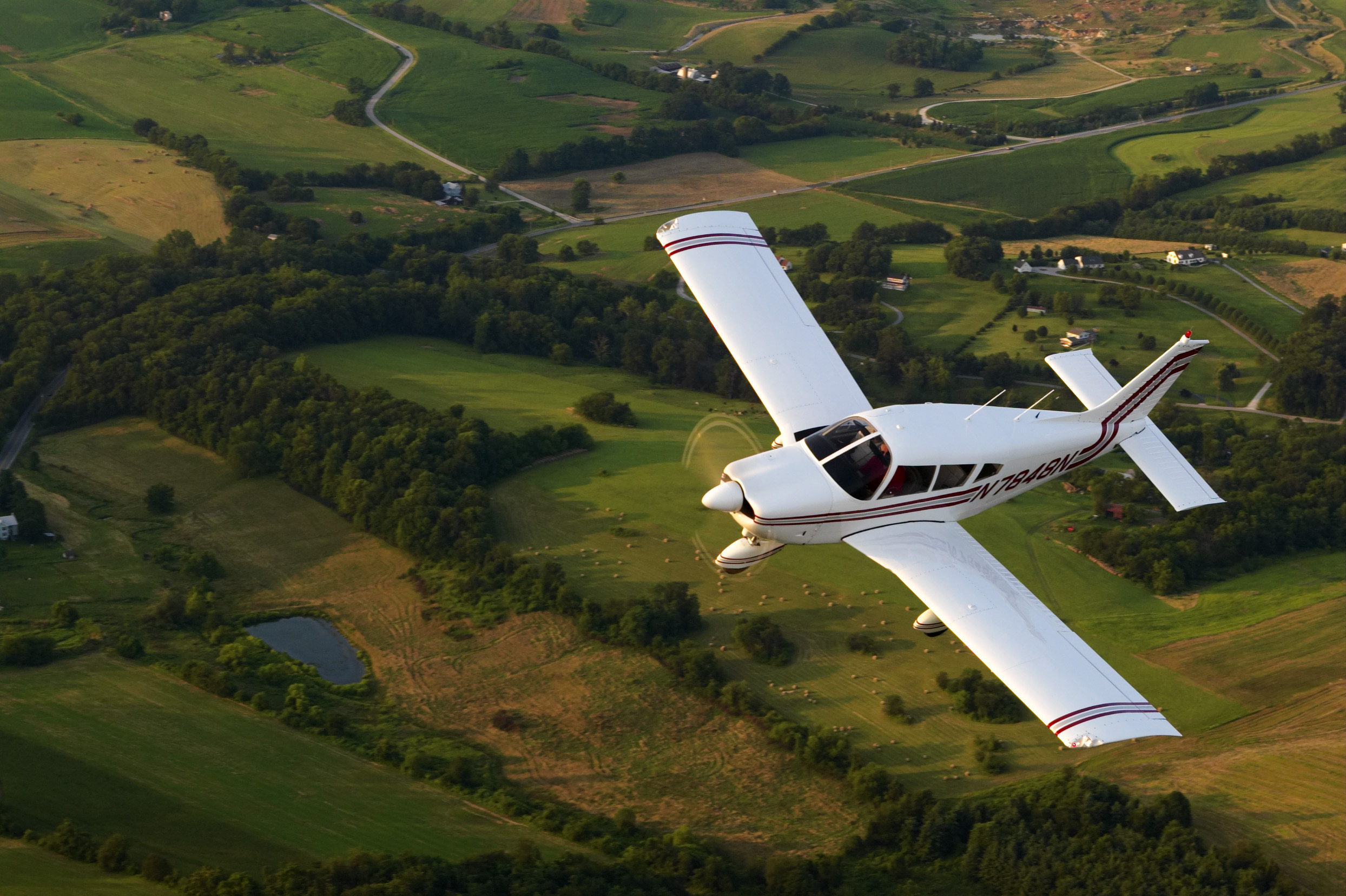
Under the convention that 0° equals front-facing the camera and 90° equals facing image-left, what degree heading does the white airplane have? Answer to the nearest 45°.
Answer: approximately 45°
